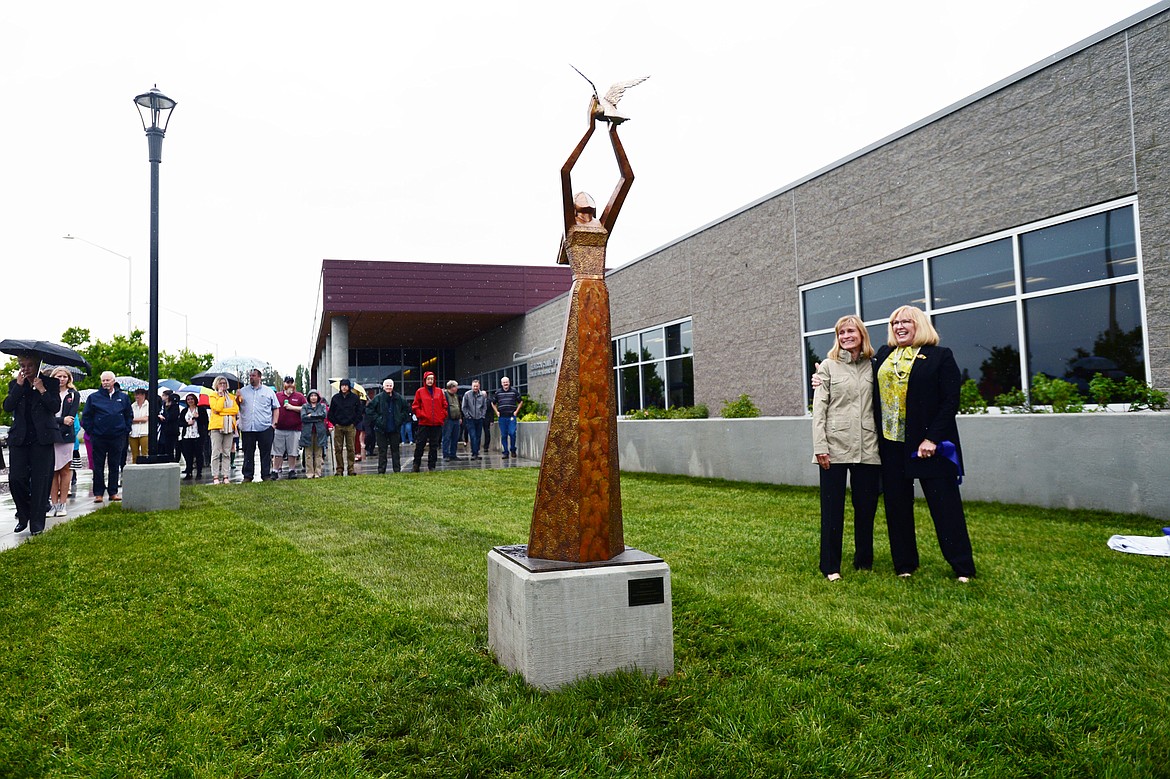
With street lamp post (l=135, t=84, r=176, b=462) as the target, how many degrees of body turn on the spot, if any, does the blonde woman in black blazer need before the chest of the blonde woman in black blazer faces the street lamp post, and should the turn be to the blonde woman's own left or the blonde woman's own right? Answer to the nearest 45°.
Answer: approximately 45° to the blonde woman's own right

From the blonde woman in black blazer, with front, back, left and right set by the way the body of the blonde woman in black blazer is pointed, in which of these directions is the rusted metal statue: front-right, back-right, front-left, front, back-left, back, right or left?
front

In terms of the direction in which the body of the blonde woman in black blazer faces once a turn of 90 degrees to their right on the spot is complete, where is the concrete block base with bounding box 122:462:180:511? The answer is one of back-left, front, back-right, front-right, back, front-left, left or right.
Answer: front-left

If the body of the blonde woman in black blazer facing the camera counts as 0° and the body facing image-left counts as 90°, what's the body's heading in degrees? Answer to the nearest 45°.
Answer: approximately 45°

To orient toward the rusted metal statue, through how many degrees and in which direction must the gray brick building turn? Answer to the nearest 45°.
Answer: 0° — it already faces it

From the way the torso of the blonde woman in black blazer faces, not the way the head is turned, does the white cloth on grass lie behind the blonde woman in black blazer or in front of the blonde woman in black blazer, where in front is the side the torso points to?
behind

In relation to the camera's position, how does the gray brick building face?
facing the viewer and to the left of the viewer

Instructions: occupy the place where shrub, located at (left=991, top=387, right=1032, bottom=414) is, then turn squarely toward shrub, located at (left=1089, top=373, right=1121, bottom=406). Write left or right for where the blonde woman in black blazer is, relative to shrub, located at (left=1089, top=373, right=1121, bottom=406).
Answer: right

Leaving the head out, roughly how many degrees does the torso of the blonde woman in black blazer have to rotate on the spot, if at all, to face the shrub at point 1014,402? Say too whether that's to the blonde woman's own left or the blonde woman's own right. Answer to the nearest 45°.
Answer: approximately 135° to the blonde woman's own right

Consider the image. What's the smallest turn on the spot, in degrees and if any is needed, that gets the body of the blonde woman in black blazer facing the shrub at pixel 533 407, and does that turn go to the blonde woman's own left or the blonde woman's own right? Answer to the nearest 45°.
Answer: approximately 90° to the blonde woman's own right
